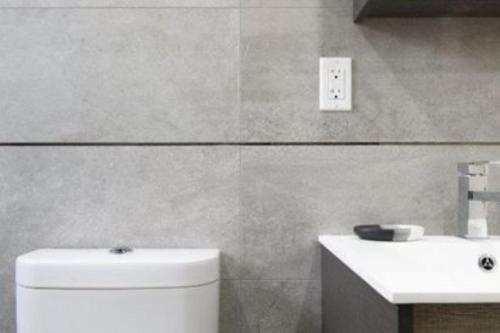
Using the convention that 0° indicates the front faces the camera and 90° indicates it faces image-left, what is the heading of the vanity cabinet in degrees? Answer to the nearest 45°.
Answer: approximately 0°

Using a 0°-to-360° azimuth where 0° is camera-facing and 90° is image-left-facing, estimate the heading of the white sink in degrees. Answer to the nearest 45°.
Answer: approximately 0°

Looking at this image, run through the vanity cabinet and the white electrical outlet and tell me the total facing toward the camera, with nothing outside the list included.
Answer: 2

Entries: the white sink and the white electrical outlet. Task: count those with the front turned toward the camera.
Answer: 2

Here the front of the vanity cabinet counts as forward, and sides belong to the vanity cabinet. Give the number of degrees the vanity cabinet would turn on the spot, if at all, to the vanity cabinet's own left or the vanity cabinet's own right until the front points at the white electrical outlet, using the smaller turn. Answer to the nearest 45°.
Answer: approximately 180°
